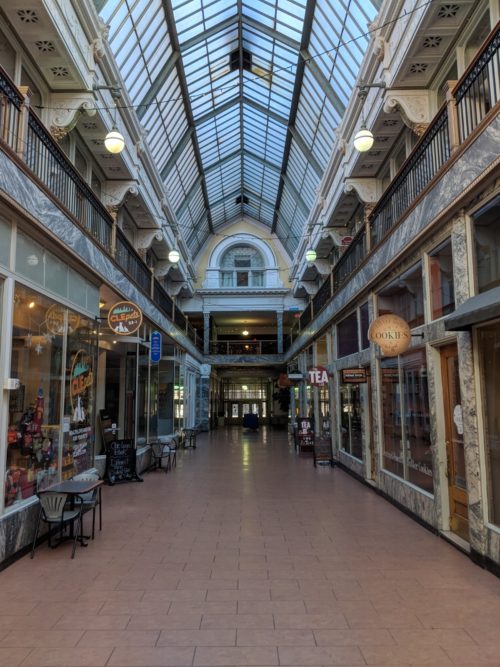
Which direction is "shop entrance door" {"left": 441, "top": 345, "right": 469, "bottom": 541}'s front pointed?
to the viewer's left

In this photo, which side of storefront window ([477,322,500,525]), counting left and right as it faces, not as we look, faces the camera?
left

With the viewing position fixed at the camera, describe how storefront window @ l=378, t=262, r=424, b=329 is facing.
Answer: facing to the left of the viewer

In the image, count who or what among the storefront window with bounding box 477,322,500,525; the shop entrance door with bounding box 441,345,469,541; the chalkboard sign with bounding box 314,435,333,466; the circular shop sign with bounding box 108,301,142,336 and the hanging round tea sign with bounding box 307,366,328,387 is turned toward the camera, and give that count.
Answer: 3

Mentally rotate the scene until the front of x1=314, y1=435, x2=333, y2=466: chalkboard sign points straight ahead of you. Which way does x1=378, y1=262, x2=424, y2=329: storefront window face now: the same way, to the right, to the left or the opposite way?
to the right

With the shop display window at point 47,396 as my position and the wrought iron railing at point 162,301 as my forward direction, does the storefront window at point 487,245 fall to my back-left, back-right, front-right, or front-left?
back-right
